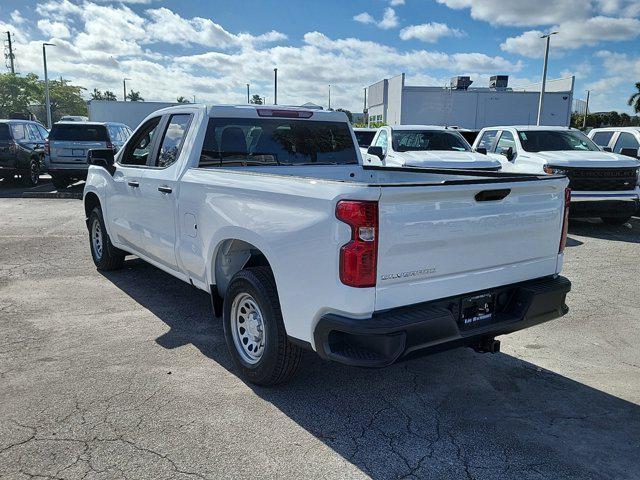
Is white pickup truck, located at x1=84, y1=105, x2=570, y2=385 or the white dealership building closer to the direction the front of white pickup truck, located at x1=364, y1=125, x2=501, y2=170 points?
the white pickup truck

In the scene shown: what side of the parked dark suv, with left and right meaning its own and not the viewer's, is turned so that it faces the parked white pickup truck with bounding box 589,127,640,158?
right

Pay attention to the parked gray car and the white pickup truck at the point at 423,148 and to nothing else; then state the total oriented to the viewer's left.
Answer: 0

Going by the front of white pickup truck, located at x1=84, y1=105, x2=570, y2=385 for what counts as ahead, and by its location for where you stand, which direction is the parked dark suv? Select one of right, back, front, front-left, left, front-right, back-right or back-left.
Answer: front

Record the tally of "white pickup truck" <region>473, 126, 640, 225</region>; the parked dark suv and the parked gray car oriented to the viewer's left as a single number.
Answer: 0

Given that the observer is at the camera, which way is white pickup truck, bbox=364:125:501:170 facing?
facing the viewer and to the right of the viewer

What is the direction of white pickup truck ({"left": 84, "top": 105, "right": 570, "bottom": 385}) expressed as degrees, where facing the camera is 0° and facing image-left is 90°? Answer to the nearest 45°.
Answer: approximately 135°

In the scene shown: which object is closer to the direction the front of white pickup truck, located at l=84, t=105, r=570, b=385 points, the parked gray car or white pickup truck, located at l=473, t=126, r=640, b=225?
the parked gray car

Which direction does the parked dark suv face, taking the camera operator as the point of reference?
facing away from the viewer and to the right of the viewer

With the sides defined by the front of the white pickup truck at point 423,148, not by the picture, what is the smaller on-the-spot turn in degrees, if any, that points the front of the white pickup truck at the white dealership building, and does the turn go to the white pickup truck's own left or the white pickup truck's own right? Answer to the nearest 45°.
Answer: approximately 135° to the white pickup truck's own left

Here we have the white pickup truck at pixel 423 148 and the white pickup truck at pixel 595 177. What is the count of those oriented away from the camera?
0

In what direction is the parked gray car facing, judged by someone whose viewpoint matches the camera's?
facing away from the viewer and to the right of the viewer

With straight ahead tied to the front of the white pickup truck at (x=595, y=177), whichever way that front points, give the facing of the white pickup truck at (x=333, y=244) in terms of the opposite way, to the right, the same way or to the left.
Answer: the opposite way

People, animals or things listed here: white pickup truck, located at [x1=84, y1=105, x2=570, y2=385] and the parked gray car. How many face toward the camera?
0

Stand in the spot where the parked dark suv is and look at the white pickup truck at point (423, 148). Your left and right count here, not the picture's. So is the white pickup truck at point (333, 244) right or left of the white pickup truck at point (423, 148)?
right

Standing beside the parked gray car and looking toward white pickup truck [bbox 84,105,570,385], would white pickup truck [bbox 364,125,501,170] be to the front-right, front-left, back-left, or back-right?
front-left
